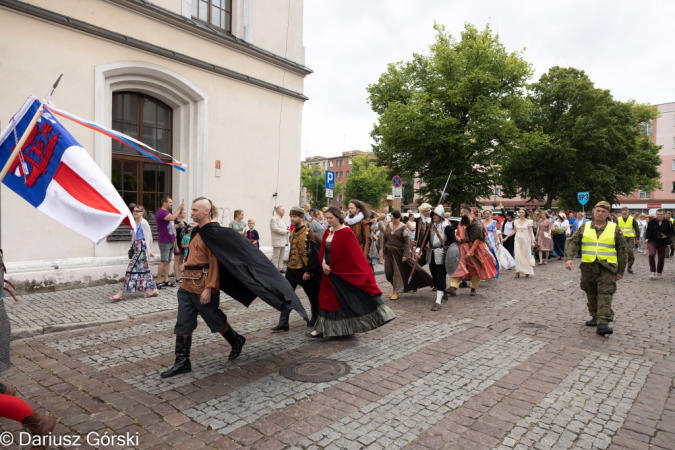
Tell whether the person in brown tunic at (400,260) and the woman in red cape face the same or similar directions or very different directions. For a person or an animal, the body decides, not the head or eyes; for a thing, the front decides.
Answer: same or similar directions

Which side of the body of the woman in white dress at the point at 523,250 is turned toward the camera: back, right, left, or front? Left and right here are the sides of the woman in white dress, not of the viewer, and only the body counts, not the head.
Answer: front

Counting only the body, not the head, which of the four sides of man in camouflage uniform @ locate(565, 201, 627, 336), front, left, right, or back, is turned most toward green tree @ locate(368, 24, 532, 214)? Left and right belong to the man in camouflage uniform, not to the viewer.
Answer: back

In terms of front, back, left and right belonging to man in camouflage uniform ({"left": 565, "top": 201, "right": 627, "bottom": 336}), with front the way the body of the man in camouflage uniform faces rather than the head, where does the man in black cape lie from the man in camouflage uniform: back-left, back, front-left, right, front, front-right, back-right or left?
front-right

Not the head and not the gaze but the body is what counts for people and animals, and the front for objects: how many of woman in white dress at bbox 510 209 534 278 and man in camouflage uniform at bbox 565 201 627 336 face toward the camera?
2

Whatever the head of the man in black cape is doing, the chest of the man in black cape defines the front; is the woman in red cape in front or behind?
behind

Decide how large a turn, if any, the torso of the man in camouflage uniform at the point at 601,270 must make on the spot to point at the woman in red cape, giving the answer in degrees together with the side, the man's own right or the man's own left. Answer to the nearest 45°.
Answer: approximately 45° to the man's own right

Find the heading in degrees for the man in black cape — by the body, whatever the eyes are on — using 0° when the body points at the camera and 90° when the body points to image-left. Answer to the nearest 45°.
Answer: approximately 45°

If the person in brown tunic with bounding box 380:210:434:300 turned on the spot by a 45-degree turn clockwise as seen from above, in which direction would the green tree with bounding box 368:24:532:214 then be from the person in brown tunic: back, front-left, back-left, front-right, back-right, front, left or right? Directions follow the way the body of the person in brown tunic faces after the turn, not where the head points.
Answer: right

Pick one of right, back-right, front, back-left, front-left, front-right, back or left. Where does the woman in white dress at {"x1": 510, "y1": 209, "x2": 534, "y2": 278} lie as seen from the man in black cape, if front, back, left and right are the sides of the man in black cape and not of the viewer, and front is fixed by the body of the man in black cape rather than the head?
back

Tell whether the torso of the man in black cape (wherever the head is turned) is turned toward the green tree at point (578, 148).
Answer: no

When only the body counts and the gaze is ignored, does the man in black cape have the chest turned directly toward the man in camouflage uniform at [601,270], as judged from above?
no

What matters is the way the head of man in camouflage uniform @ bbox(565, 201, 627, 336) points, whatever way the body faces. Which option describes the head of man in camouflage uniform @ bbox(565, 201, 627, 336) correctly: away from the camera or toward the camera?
toward the camera

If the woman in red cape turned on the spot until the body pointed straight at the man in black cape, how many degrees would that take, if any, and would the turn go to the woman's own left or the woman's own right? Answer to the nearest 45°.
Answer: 0° — they already face them

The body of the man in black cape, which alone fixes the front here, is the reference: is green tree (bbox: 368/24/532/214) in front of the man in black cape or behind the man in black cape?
behind

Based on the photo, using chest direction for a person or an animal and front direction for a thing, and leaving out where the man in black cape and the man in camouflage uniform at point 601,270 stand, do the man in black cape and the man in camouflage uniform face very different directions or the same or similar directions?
same or similar directions
